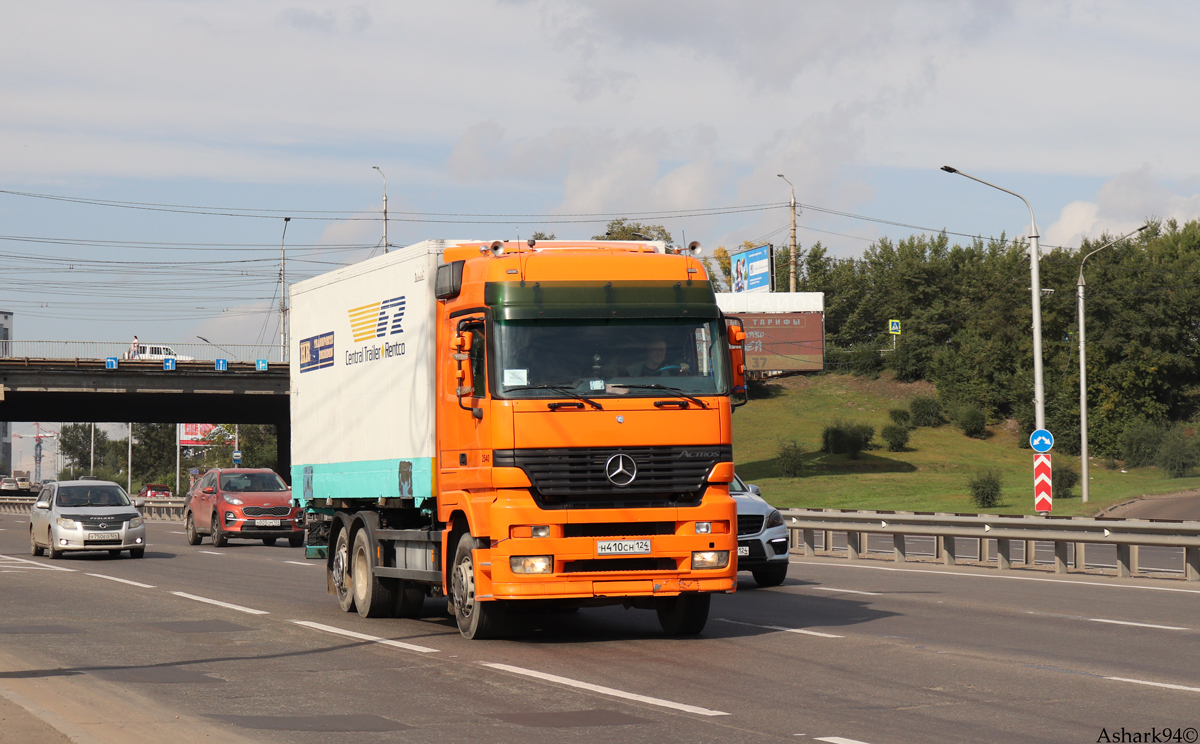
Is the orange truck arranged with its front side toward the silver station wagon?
no

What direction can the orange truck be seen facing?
toward the camera

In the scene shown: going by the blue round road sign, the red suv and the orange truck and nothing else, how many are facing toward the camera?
3

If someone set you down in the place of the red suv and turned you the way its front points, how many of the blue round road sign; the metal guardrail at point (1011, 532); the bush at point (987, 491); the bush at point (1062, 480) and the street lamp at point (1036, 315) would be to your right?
0

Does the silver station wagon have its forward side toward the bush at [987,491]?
no

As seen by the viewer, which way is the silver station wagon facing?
toward the camera

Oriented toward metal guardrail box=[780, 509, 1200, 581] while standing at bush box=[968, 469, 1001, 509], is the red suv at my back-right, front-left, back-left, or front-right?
front-right

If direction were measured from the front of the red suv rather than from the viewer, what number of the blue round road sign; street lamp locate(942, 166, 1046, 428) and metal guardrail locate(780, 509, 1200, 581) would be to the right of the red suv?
0

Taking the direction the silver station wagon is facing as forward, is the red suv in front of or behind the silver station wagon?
behind

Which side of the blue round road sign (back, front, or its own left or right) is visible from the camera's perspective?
front

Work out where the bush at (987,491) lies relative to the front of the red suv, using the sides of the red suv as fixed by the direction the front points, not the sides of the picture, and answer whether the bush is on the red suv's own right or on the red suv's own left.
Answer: on the red suv's own left

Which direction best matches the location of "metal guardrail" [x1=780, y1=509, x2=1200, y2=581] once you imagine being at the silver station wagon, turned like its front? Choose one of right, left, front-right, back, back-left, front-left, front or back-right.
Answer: front-left

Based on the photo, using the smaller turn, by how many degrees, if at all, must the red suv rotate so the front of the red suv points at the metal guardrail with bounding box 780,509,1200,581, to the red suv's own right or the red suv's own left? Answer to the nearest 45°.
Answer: approximately 45° to the red suv's own left

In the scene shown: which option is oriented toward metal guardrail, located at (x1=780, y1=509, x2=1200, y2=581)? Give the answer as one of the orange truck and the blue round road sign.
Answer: the blue round road sign

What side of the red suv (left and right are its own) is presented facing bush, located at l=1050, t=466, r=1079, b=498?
left

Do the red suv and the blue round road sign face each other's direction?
no

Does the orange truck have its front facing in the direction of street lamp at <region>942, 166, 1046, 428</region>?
no
